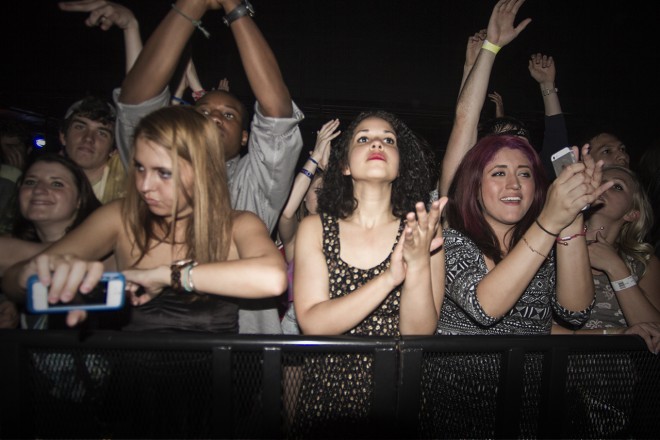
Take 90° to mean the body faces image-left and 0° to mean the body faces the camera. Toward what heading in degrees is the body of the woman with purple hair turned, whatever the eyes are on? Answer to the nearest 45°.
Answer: approximately 315°

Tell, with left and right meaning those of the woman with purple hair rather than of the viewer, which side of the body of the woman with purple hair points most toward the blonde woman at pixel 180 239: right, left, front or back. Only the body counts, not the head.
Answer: right

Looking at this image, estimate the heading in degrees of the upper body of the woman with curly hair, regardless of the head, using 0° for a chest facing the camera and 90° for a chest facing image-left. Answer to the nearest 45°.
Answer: approximately 0°
